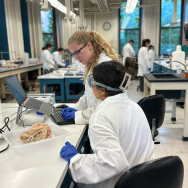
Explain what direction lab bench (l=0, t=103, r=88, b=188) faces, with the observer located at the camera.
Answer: facing to the right of the viewer

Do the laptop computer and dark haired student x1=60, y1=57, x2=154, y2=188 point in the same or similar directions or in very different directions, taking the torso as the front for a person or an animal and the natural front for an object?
very different directions

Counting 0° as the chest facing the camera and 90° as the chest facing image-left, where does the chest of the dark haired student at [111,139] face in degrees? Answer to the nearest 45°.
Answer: approximately 135°

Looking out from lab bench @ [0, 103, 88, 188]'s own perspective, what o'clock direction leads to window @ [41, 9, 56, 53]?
The window is roughly at 9 o'clock from the lab bench.

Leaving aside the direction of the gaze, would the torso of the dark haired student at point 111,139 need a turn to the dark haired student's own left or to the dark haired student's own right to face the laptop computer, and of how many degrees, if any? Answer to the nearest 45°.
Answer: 0° — they already face it

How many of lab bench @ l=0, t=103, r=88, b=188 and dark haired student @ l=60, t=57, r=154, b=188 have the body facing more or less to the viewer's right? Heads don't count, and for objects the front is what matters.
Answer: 1

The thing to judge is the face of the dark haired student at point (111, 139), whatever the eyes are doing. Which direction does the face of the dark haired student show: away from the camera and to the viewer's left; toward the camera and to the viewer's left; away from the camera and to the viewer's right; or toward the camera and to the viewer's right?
away from the camera and to the viewer's left

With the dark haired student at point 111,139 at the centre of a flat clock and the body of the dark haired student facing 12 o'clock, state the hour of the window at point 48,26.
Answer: The window is roughly at 1 o'clock from the dark haired student.
